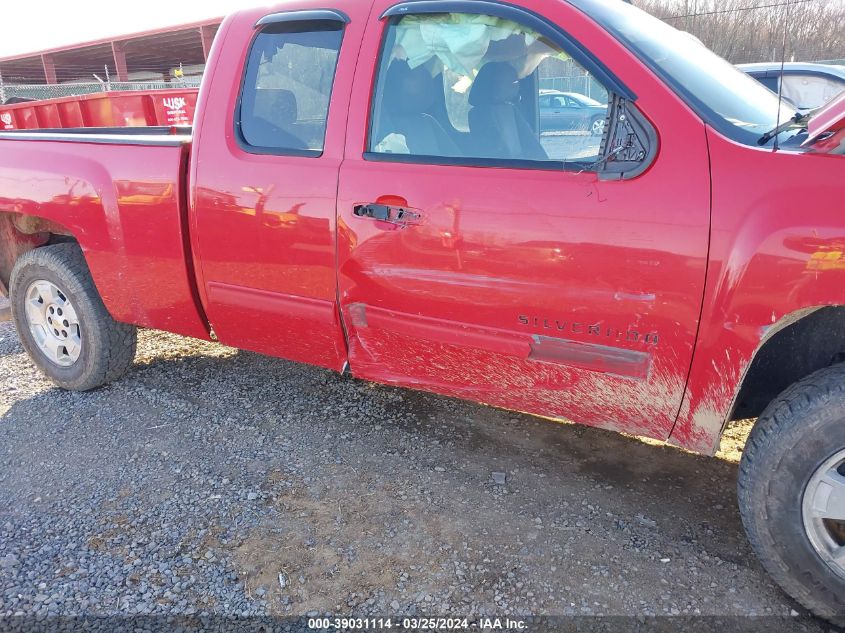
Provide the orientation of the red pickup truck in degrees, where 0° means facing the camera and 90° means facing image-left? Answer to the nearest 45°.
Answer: approximately 315°
